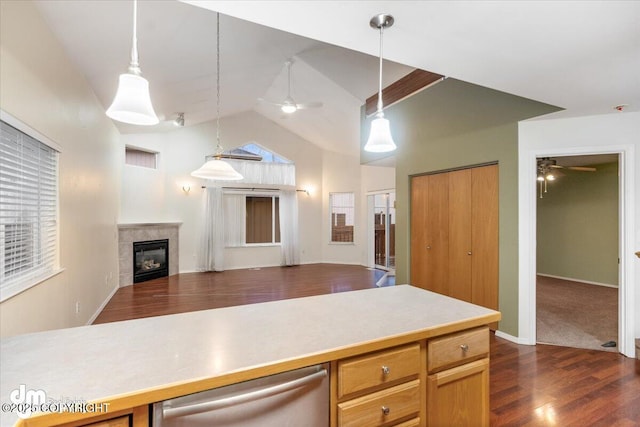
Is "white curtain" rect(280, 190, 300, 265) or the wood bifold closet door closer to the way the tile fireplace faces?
the wood bifold closet door

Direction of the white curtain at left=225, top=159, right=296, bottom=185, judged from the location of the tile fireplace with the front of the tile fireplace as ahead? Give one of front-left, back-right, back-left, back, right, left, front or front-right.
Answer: front-left

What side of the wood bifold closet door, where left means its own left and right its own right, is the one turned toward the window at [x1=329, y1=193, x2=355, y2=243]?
right

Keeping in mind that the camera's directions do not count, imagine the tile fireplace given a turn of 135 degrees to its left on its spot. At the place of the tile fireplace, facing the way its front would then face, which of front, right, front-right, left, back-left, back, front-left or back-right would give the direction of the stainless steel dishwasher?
back

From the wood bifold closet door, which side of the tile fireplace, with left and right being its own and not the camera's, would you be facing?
front

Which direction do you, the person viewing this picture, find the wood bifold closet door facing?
facing the viewer and to the left of the viewer

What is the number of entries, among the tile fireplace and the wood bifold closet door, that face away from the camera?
0

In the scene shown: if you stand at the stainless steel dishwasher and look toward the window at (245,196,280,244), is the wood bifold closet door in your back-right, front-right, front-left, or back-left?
front-right

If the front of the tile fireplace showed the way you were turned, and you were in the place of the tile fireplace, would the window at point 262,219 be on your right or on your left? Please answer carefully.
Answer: on your left

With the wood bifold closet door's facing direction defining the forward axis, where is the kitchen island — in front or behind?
in front

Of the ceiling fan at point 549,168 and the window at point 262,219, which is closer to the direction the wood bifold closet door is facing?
the window
